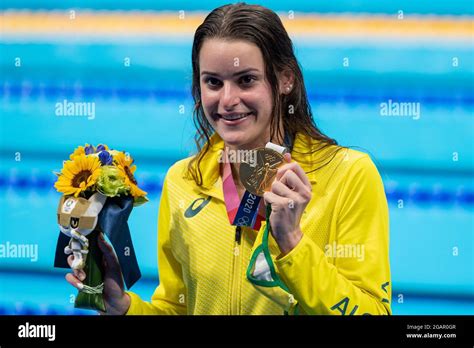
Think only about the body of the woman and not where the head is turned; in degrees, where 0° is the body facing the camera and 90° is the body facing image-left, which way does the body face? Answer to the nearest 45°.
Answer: approximately 45°
